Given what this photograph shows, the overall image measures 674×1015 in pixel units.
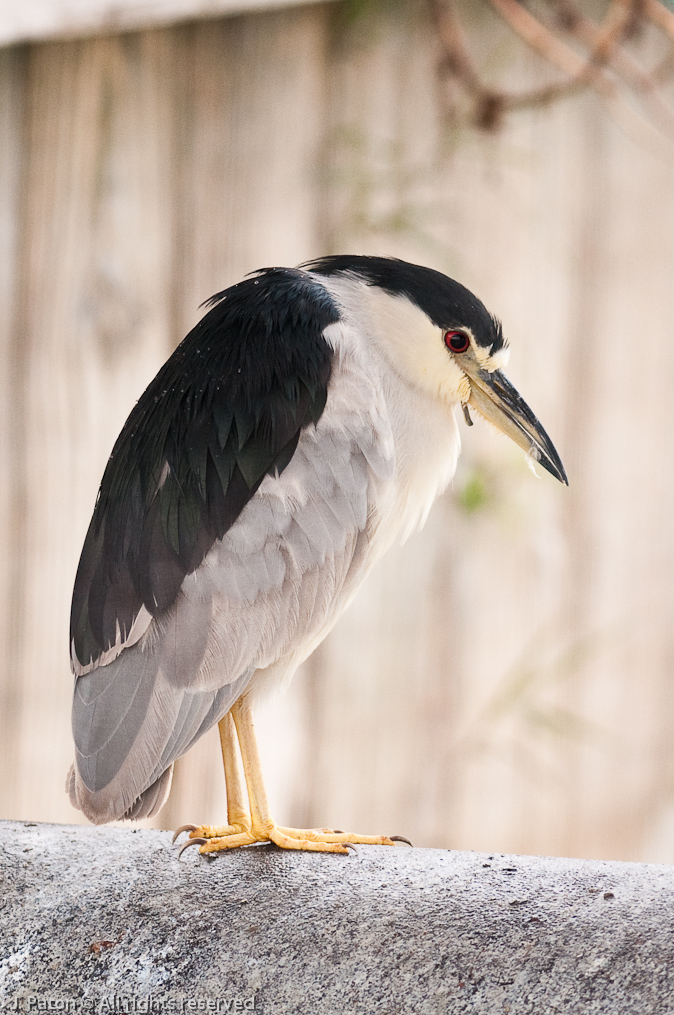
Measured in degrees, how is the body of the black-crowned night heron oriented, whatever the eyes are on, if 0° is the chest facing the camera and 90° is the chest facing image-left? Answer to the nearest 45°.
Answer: approximately 270°
